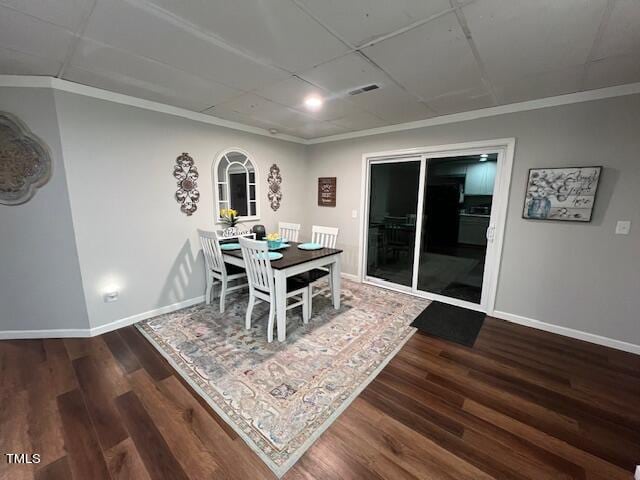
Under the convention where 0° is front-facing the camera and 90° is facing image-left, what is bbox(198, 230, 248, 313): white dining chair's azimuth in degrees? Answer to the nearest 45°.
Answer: approximately 225°

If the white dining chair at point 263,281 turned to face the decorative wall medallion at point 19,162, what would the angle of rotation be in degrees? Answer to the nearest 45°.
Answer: approximately 135° to its left

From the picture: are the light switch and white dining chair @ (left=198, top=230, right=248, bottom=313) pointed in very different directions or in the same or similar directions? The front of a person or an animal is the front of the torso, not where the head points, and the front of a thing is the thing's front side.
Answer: very different directions

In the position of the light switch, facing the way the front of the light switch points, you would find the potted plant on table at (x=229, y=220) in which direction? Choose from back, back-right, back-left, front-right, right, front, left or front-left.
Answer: front-right

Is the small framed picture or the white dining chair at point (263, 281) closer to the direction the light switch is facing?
the white dining chair

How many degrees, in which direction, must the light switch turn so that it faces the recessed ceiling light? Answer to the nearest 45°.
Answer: approximately 45° to its right

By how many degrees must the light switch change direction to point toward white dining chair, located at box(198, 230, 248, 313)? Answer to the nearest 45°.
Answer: approximately 45° to its right

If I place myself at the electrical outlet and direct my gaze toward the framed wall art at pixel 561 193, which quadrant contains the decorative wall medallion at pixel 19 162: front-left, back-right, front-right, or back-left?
back-right

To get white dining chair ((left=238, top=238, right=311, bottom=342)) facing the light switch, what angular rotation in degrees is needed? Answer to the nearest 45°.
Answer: approximately 45° to its right

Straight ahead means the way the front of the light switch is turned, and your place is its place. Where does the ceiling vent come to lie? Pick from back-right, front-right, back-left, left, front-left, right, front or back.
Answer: front-right

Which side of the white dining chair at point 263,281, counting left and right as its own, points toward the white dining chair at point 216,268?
left
